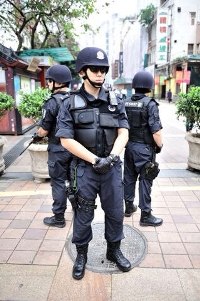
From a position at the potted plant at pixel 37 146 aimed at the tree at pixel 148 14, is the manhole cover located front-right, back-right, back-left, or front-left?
back-right

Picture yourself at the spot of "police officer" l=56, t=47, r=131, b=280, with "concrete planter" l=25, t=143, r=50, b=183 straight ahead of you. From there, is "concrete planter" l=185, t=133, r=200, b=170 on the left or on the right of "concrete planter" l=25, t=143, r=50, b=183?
right

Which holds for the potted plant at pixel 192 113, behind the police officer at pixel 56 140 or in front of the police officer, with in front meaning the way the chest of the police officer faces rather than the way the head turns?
behind

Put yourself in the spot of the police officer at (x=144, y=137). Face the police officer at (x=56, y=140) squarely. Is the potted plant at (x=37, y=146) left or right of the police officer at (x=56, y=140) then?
right
